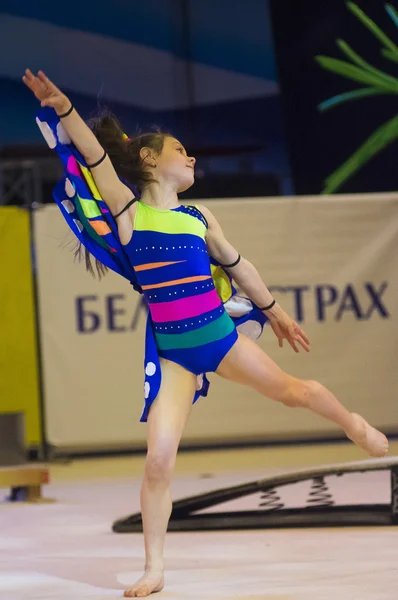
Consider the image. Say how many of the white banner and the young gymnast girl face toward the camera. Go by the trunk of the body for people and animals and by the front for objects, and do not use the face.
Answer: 2

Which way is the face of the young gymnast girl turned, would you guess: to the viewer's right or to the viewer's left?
to the viewer's right

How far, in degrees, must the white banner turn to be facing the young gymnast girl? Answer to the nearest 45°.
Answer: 0° — it already faces them

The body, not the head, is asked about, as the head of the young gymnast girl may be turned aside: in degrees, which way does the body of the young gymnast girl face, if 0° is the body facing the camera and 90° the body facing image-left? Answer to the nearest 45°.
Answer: approximately 0°

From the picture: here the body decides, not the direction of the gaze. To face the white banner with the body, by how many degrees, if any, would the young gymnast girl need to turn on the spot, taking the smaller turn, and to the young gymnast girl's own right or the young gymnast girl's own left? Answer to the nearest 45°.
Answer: approximately 180°
